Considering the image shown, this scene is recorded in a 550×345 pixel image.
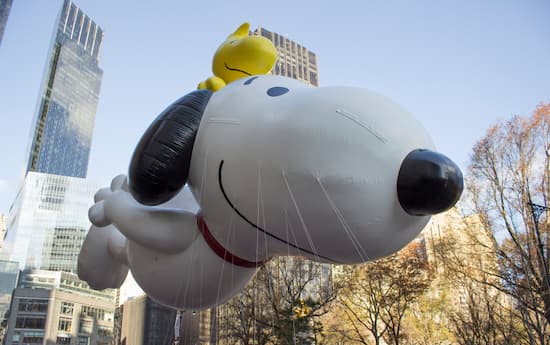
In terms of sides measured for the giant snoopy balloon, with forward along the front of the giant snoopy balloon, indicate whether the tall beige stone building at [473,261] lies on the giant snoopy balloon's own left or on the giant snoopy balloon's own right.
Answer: on the giant snoopy balloon's own left

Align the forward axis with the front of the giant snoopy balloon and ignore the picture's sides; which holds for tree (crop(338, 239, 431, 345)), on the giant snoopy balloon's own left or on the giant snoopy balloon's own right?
on the giant snoopy balloon's own left

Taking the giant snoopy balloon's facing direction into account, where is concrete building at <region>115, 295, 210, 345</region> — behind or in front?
behind

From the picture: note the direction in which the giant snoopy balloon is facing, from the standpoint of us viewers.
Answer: facing the viewer and to the right of the viewer

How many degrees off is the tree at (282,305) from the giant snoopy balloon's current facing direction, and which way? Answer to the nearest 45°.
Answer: approximately 135° to its left
